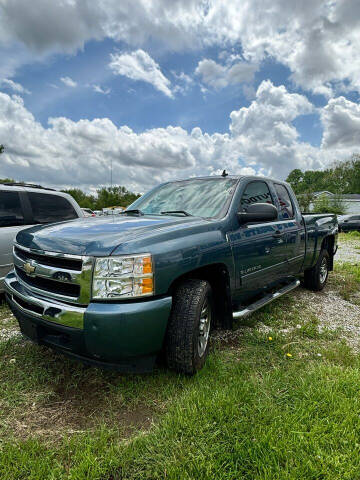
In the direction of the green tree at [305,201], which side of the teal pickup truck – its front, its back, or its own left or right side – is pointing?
back

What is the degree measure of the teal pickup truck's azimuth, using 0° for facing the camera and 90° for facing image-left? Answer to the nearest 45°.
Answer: approximately 45°

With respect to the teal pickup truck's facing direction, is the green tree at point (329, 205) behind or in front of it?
behind

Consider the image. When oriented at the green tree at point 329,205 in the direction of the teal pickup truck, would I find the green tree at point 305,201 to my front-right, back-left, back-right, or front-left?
back-right
